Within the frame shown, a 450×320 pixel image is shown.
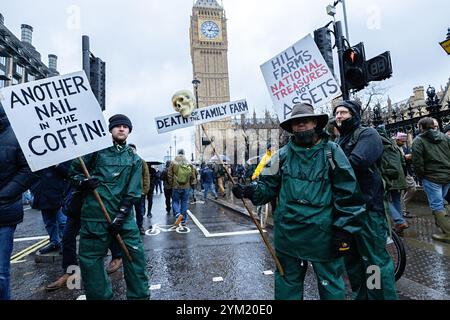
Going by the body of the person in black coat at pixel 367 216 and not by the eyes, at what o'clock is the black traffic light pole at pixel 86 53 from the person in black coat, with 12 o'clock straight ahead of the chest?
The black traffic light pole is roughly at 2 o'clock from the person in black coat.

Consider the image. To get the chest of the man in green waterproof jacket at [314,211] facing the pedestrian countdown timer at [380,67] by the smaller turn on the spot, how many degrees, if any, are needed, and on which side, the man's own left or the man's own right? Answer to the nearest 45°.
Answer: approximately 135° to the man's own left

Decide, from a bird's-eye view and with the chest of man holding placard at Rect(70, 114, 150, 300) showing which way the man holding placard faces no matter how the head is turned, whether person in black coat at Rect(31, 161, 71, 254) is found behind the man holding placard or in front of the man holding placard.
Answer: behind

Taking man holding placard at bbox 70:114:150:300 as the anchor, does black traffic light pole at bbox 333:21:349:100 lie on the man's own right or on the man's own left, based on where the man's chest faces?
on the man's own left

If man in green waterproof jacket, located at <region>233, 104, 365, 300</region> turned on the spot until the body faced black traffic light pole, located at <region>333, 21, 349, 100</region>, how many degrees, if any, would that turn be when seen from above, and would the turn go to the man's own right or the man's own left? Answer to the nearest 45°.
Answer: approximately 180°

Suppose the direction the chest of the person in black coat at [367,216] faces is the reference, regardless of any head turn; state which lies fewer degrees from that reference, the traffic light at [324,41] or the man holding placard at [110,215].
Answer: the man holding placard

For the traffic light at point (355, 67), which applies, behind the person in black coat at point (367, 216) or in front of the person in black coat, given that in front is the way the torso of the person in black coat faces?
behind

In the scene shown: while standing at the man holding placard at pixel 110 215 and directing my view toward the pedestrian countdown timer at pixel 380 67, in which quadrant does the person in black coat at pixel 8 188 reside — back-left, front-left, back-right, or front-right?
back-left

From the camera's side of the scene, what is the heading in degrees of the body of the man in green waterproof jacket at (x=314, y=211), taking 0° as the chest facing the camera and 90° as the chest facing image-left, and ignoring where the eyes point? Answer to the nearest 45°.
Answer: approximately 0°

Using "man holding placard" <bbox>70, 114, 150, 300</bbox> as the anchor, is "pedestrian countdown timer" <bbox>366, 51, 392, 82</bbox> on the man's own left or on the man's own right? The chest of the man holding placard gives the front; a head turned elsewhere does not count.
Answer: on the man's own left

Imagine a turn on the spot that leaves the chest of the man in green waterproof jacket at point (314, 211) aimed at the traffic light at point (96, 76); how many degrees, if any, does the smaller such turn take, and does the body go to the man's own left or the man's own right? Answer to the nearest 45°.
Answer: approximately 135° to the man's own right
